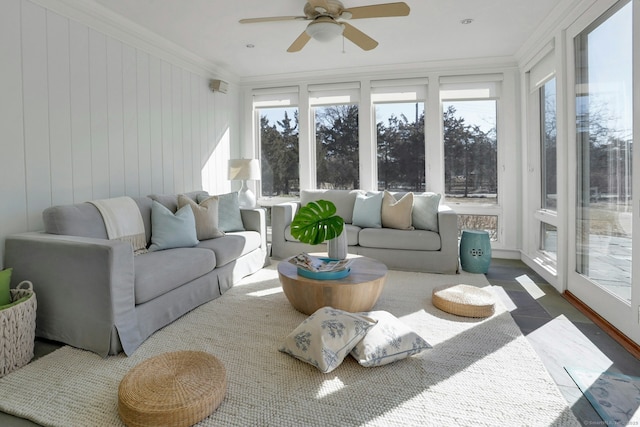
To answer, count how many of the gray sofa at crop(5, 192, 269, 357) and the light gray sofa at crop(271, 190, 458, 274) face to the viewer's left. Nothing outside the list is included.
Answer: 0

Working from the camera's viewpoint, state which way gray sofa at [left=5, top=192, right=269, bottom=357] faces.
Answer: facing the viewer and to the right of the viewer

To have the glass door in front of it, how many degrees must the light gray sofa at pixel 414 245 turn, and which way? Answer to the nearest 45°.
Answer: approximately 45° to its left

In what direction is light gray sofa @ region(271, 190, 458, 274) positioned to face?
toward the camera

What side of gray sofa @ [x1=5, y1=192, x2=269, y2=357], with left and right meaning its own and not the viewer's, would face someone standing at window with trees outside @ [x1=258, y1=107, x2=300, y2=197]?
left
